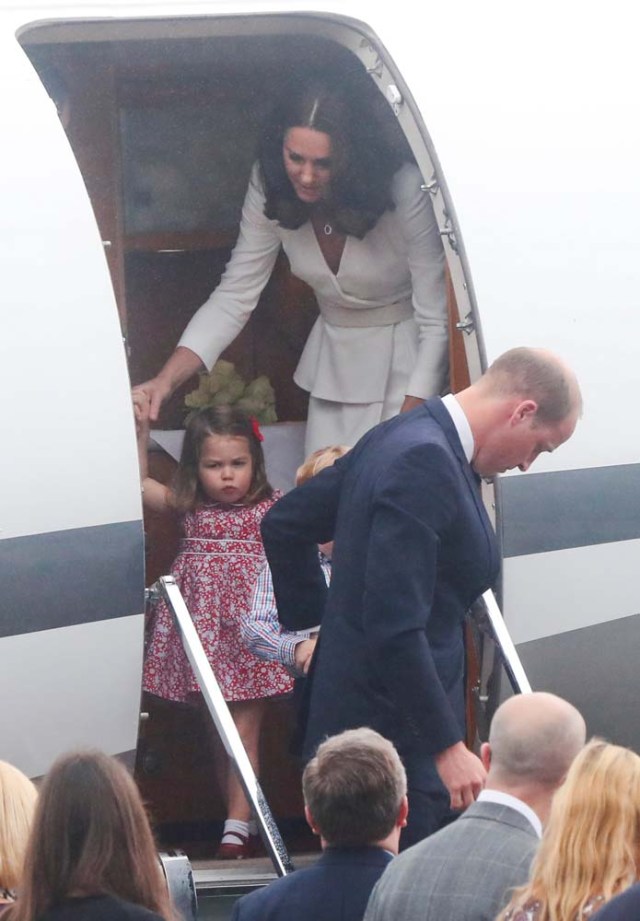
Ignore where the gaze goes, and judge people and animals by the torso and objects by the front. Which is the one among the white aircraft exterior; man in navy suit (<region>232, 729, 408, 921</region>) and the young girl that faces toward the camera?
the young girl

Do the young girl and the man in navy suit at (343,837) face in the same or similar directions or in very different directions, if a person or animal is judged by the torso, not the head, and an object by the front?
very different directions

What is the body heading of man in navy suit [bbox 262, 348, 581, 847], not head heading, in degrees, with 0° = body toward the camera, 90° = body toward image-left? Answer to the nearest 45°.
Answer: approximately 270°

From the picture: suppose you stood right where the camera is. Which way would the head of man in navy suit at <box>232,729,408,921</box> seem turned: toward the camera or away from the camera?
away from the camera

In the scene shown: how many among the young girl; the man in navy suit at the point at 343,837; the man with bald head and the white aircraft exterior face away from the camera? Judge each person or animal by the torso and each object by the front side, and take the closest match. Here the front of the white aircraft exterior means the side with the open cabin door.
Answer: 2

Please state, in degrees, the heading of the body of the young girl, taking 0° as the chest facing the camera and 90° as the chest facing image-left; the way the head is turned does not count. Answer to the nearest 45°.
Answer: approximately 0°

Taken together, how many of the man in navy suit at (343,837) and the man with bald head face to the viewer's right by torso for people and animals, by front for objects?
0

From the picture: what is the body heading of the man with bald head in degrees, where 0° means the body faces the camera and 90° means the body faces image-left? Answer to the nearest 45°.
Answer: approximately 180°

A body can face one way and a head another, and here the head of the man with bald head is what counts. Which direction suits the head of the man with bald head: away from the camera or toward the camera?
away from the camera

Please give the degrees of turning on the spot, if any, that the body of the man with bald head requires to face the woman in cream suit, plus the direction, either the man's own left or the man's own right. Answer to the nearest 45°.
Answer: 0° — they already face them

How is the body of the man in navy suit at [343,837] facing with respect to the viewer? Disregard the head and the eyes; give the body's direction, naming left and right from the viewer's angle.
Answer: facing away from the viewer

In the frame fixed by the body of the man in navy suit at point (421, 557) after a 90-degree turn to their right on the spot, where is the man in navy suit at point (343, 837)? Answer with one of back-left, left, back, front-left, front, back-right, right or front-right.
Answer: front
